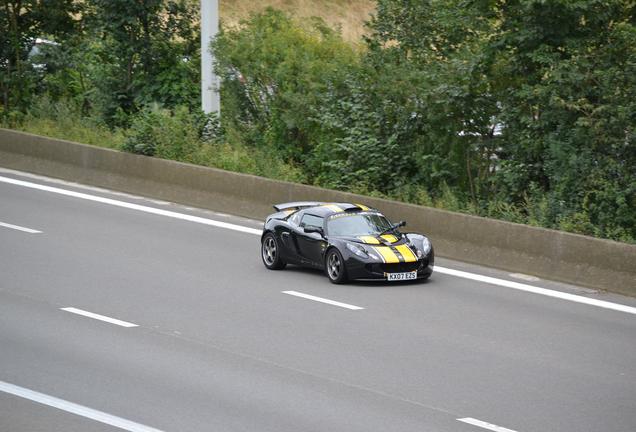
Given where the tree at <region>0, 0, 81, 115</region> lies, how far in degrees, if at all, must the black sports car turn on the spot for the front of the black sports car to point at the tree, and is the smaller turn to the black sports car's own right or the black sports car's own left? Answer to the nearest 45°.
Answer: approximately 180°

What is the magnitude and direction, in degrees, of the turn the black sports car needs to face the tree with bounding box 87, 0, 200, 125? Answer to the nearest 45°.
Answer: approximately 180°

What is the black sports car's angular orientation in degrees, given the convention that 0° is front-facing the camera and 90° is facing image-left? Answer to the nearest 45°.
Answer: approximately 315°

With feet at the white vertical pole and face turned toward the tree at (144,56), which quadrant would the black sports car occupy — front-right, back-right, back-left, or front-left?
back-left
